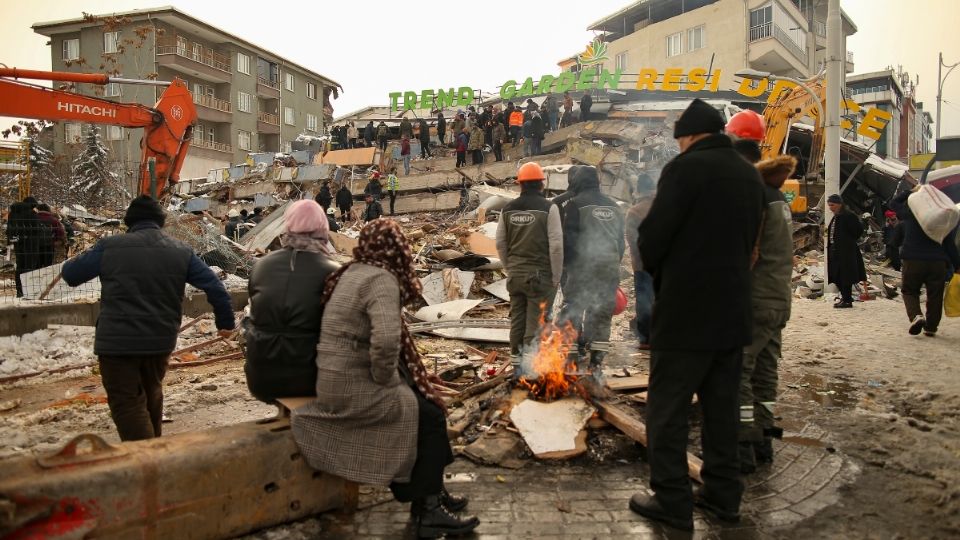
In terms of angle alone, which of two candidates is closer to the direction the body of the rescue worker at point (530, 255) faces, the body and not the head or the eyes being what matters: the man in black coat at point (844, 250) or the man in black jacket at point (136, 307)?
the man in black coat

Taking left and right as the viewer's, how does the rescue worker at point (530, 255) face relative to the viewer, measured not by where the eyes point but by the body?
facing away from the viewer

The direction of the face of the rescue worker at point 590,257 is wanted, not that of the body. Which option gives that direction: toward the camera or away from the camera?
away from the camera

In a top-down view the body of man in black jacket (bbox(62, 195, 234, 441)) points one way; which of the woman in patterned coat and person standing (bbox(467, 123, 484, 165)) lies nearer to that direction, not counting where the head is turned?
the person standing

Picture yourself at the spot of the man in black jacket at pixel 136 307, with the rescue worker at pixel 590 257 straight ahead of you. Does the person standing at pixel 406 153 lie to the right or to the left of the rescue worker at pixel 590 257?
left

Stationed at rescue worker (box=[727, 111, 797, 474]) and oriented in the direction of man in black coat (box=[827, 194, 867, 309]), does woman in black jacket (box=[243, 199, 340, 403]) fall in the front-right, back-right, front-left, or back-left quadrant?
back-left

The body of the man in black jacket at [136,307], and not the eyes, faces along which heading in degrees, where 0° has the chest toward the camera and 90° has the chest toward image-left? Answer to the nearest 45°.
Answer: approximately 180°

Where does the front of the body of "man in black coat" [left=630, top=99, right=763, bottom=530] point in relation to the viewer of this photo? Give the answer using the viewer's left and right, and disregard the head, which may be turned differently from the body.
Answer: facing away from the viewer and to the left of the viewer
